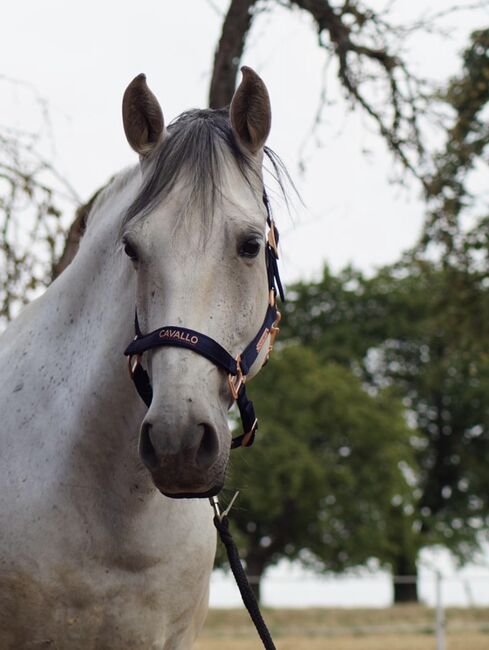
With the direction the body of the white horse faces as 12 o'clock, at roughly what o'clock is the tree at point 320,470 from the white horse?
The tree is roughly at 8 o'clock from the white horse.

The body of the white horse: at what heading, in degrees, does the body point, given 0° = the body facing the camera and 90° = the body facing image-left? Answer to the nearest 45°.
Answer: approximately 315°

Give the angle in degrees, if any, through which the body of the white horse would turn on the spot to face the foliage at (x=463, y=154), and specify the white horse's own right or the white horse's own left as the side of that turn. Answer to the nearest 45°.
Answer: approximately 90° to the white horse's own left
